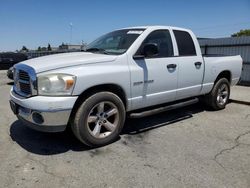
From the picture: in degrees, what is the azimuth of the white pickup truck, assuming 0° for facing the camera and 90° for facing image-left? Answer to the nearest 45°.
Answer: approximately 45°

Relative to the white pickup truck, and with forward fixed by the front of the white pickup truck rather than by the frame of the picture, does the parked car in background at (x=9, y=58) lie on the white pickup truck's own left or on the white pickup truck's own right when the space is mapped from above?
on the white pickup truck's own right

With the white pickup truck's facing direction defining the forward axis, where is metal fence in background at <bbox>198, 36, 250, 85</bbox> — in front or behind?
behind

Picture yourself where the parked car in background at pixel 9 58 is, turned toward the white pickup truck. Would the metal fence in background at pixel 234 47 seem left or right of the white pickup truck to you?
left
